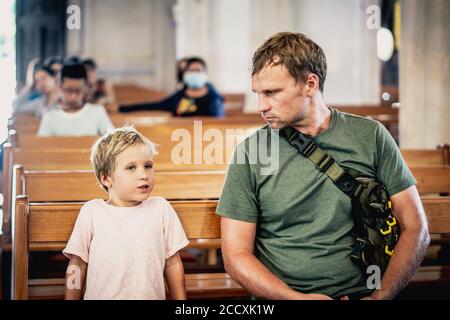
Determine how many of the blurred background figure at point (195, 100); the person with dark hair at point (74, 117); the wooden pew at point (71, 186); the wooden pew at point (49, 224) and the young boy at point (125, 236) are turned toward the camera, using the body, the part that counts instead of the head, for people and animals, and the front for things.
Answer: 5

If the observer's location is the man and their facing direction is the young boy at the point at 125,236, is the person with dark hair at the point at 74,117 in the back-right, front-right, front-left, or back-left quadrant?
front-right

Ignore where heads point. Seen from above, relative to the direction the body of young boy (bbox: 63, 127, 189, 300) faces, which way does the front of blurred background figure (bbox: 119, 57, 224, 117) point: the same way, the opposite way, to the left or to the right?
the same way

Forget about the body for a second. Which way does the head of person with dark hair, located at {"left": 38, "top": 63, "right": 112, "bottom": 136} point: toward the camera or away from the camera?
toward the camera

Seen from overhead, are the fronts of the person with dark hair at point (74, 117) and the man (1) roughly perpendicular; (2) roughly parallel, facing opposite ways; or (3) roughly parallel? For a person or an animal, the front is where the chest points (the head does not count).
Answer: roughly parallel

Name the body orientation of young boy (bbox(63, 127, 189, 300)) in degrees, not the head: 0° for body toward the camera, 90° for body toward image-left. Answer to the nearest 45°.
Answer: approximately 0°

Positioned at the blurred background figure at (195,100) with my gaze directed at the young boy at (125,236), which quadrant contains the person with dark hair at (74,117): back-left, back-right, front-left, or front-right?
front-right

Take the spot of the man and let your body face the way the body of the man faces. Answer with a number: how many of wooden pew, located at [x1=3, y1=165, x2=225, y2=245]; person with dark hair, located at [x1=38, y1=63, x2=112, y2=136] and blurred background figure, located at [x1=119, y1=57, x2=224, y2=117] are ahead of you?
0

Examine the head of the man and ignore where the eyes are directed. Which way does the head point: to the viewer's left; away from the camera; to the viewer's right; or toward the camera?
to the viewer's left

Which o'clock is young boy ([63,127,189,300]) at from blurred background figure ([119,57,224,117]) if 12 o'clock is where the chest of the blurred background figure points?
The young boy is roughly at 12 o'clock from the blurred background figure.

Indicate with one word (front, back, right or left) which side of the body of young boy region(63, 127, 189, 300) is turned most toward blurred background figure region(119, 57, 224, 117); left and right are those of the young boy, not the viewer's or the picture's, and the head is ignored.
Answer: back

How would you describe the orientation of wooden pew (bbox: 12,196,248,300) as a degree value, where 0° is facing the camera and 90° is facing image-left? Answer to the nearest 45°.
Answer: approximately 0°

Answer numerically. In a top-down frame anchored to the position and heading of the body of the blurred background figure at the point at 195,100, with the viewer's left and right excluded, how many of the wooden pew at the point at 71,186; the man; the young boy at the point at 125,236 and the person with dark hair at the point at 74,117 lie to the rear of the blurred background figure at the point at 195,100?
0

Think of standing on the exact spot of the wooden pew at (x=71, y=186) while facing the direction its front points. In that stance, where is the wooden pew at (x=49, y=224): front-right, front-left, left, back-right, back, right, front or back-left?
front

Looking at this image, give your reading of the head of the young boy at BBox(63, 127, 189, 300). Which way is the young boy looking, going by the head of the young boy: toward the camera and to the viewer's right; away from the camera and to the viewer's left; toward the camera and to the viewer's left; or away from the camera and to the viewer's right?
toward the camera and to the viewer's right

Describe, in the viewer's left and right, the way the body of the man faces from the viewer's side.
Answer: facing the viewer

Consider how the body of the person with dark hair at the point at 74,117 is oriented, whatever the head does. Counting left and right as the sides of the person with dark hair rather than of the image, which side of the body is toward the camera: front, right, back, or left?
front

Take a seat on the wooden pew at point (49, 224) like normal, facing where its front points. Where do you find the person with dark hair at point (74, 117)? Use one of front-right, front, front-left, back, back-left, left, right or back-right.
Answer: back

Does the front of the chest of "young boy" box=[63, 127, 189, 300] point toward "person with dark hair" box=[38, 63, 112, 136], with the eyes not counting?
no
